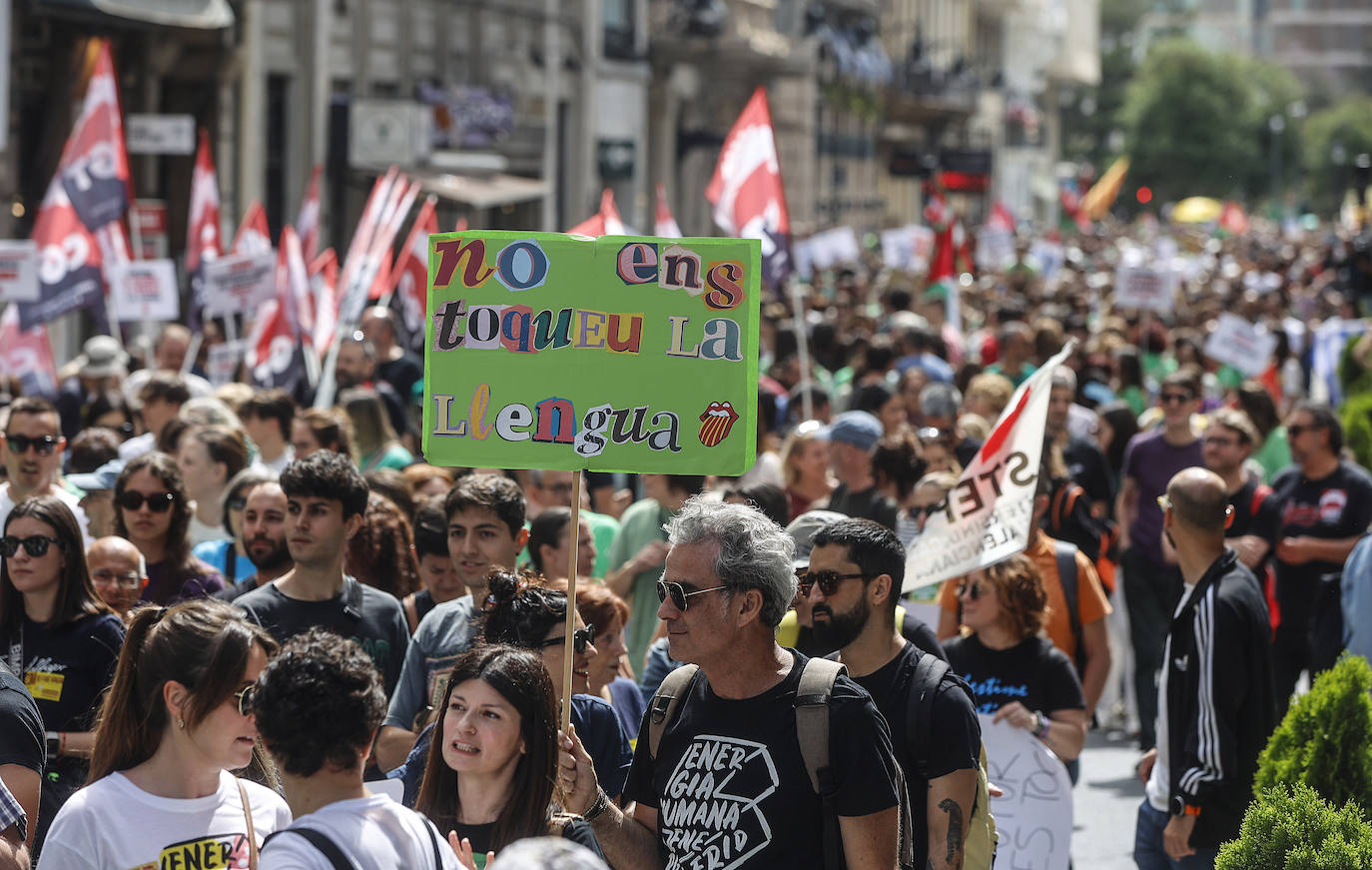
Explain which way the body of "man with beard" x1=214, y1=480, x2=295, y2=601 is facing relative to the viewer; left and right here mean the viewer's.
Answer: facing the viewer

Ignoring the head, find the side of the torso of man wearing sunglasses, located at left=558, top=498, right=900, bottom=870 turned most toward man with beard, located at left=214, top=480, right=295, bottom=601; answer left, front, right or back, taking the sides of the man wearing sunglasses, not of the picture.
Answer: right

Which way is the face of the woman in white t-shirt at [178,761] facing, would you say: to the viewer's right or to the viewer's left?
to the viewer's right

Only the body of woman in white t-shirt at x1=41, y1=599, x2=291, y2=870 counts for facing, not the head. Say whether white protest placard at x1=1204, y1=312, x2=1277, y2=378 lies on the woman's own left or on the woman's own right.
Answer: on the woman's own left

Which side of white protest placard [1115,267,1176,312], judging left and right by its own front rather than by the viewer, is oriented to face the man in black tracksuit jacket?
front

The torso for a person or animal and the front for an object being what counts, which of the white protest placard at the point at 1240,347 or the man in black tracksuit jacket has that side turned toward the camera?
the white protest placard

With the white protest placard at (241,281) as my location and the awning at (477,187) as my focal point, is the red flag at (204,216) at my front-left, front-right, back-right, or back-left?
front-left

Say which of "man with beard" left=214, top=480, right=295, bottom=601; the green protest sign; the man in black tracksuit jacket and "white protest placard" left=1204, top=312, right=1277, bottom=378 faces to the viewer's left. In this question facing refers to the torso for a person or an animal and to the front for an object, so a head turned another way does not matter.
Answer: the man in black tracksuit jacket

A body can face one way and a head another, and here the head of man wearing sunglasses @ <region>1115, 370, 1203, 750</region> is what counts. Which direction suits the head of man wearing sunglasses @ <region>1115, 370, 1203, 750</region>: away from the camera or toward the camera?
toward the camera

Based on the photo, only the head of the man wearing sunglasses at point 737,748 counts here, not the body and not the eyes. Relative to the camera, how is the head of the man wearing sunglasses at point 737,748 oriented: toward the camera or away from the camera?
toward the camera

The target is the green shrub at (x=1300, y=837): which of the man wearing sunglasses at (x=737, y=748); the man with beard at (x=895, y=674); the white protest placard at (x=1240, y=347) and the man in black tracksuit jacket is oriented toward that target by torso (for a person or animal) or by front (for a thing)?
the white protest placard

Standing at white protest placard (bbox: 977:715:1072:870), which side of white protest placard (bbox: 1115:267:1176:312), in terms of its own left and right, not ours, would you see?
front

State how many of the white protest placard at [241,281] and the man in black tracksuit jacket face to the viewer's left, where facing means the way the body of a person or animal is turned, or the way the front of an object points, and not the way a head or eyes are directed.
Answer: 1

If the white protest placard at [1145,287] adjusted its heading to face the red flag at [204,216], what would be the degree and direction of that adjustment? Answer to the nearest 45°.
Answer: approximately 45° to its right

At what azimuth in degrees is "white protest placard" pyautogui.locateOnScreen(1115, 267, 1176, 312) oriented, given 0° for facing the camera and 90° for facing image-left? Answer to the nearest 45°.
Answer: approximately 0°

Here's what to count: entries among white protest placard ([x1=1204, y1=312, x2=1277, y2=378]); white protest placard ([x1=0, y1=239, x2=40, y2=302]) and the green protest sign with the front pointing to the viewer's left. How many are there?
0

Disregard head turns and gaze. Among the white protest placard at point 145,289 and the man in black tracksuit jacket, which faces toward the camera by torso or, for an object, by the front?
the white protest placard
